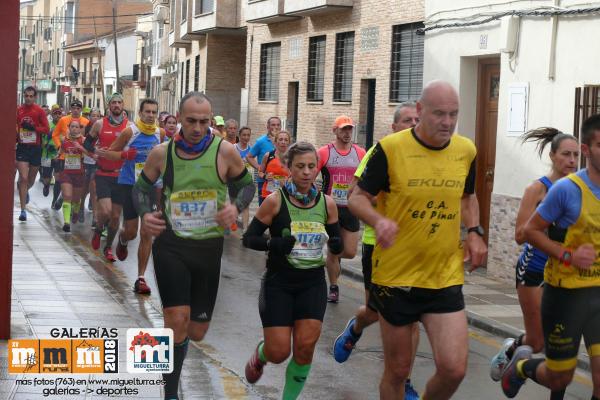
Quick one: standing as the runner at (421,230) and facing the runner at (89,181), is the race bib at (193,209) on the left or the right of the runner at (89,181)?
left

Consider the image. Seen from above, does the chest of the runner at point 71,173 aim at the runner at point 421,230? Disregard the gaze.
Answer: yes

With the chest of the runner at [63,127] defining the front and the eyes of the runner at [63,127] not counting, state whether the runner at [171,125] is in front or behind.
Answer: in front

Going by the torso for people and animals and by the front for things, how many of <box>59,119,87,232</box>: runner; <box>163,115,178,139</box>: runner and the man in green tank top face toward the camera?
3

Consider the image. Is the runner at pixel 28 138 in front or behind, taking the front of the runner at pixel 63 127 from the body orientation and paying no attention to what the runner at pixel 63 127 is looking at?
in front

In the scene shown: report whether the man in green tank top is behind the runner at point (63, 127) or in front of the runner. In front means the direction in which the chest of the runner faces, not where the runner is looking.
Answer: in front

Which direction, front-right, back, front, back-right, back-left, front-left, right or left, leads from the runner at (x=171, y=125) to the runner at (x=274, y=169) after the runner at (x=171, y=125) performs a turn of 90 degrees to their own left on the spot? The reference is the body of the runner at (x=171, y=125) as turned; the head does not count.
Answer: front

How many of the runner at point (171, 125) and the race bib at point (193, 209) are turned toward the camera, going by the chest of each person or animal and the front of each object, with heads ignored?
2

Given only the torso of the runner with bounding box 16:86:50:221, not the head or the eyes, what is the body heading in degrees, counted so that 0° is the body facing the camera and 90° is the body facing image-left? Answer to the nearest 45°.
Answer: approximately 0°

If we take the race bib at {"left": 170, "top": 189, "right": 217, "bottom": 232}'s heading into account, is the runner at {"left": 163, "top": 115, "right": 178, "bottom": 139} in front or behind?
behind
